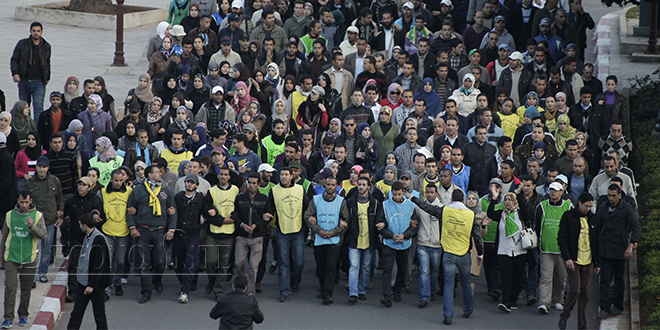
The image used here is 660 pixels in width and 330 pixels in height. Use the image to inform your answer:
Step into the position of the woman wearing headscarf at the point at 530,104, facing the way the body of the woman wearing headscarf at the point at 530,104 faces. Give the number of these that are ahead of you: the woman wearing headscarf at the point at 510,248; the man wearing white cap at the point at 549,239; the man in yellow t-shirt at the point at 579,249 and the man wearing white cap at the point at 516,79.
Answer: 3

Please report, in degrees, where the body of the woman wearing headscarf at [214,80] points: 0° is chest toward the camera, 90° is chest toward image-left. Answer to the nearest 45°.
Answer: approximately 0°

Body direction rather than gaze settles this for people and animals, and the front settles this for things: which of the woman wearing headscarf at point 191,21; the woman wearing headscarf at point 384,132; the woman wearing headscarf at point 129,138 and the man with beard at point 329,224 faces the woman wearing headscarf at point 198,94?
the woman wearing headscarf at point 191,21

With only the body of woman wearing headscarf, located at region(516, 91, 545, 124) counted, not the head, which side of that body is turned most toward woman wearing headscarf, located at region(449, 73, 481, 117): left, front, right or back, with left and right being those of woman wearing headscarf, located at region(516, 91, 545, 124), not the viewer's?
right

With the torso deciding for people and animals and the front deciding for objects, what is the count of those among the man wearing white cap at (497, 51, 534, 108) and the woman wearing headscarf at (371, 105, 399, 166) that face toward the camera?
2

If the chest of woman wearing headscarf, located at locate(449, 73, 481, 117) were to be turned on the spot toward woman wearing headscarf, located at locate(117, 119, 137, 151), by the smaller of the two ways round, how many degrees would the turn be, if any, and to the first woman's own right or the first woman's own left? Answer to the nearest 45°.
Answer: approximately 45° to the first woman's own right

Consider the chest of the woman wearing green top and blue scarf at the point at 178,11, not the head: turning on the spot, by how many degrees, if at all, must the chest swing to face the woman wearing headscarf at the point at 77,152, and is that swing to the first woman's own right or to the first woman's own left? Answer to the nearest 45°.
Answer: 0° — they already face them
